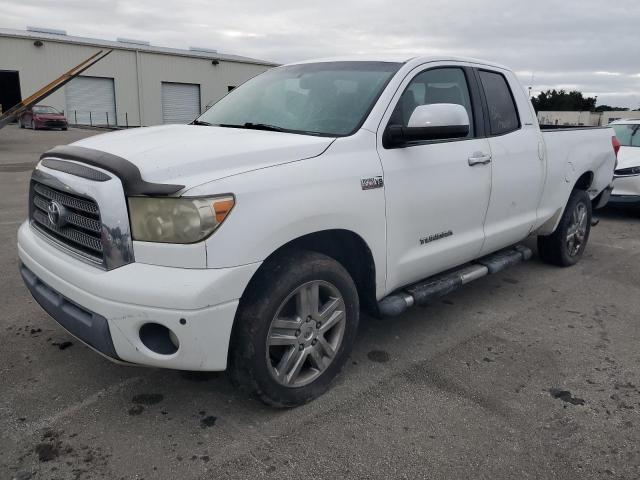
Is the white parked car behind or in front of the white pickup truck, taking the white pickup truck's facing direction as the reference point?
behind

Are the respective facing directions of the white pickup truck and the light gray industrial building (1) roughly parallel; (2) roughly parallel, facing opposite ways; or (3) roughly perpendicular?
roughly perpendicular

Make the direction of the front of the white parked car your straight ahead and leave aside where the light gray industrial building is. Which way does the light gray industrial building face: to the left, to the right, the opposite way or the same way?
to the left

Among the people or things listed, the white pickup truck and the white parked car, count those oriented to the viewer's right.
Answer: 0

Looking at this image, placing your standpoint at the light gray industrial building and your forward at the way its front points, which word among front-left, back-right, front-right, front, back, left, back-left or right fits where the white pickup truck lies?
front-right

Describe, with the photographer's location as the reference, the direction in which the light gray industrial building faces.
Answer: facing the viewer and to the right of the viewer

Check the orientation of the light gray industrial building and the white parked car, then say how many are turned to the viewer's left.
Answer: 0

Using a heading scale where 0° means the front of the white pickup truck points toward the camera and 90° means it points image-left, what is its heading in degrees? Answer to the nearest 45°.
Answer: approximately 45°

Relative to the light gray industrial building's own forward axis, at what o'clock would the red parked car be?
The red parked car is roughly at 2 o'clock from the light gray industrial building.
